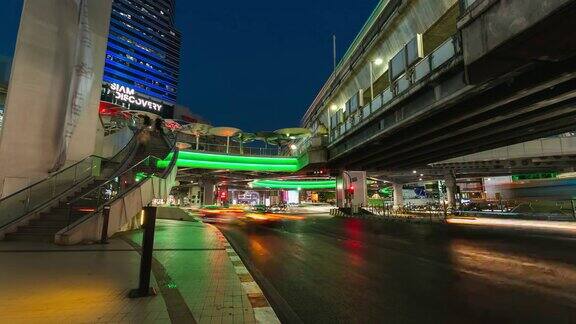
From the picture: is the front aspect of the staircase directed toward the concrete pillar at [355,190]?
no

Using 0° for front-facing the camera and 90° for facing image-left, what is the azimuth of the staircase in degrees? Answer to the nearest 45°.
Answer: approximately 45°

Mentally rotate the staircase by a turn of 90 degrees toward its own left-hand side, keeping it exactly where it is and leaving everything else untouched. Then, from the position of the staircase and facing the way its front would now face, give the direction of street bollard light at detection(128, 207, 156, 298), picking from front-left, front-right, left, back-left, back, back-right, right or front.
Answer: front-right
